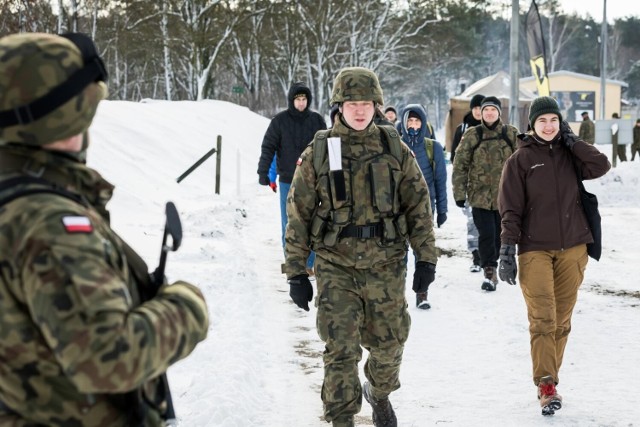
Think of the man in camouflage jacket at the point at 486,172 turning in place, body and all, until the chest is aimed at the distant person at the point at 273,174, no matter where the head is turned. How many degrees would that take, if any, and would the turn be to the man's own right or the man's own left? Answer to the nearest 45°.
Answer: approximately 90° to the man's own right

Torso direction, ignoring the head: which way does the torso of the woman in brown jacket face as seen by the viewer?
toward the camera

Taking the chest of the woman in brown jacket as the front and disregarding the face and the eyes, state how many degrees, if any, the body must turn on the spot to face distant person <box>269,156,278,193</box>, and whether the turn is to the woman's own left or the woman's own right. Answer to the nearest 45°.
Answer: approximately 135° to the woman's own right

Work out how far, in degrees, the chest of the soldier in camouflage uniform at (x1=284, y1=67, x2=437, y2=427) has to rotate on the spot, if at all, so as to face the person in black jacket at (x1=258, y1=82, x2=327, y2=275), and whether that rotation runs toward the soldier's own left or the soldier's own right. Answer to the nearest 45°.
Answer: approximately 180°

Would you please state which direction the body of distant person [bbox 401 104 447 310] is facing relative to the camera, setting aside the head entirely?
toward the camera

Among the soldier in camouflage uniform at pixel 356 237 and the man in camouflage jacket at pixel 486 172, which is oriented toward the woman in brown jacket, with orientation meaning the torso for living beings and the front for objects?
the man in camouflage jacket at pixel 486 172

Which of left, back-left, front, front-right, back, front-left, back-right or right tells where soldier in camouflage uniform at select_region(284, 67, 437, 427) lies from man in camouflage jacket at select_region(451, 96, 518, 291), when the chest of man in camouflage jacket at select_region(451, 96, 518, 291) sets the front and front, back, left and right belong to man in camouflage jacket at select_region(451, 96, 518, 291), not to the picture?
front
